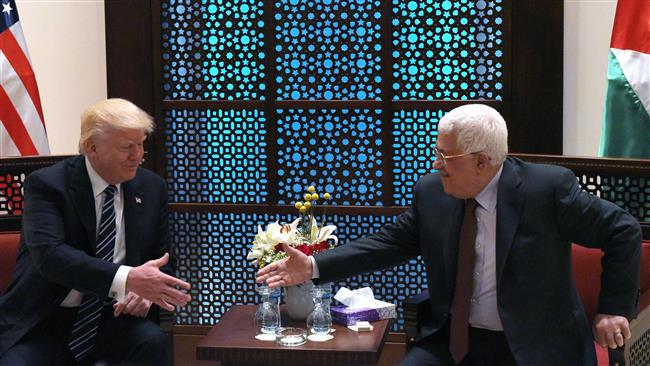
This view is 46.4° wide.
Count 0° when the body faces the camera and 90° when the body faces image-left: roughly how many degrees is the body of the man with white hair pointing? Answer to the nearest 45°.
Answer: approximately 45°

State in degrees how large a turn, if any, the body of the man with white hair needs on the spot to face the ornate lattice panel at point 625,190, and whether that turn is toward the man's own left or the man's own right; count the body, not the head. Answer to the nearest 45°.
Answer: approximately 180°

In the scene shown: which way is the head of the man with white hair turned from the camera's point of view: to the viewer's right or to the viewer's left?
to the viewer's left

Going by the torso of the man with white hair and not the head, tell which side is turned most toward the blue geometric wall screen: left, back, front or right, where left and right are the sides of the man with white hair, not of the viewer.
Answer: right

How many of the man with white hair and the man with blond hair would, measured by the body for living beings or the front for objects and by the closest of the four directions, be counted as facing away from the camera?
0

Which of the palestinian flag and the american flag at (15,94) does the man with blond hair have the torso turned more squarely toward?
the palestinian flag

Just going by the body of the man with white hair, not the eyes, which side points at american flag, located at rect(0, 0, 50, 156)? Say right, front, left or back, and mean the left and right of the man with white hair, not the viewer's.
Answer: right

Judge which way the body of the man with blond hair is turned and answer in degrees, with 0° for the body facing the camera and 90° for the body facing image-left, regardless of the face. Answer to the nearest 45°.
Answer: approximately 315°

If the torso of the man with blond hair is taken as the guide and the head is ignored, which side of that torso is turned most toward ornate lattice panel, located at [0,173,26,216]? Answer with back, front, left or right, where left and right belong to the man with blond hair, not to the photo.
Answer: back

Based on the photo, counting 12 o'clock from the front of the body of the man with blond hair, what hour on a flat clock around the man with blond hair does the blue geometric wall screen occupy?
The blue geometric wall screen is roughly at 9 o'clock from the man with blond hair.
